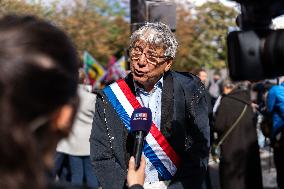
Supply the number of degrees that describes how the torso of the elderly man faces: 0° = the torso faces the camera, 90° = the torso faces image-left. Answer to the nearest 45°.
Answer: approximately 0°

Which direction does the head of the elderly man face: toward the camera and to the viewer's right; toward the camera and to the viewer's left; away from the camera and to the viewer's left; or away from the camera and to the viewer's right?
toward the camera and to the viewer's left

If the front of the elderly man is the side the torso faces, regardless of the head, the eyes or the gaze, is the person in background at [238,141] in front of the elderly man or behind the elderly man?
behind

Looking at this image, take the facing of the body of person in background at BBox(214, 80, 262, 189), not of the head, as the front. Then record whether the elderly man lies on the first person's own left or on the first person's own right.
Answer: on the first person's own left

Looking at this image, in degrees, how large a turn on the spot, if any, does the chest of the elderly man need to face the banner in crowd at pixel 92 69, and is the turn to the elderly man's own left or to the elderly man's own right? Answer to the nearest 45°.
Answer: approximately 180°

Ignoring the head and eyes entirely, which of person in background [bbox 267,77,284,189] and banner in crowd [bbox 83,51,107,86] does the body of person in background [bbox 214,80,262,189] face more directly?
the banner in crowd

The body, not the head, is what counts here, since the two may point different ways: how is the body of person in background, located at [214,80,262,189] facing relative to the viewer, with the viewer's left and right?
facing away from the viewer and to the left of the viewer

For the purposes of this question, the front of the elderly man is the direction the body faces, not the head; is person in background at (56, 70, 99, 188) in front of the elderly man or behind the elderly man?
behind
